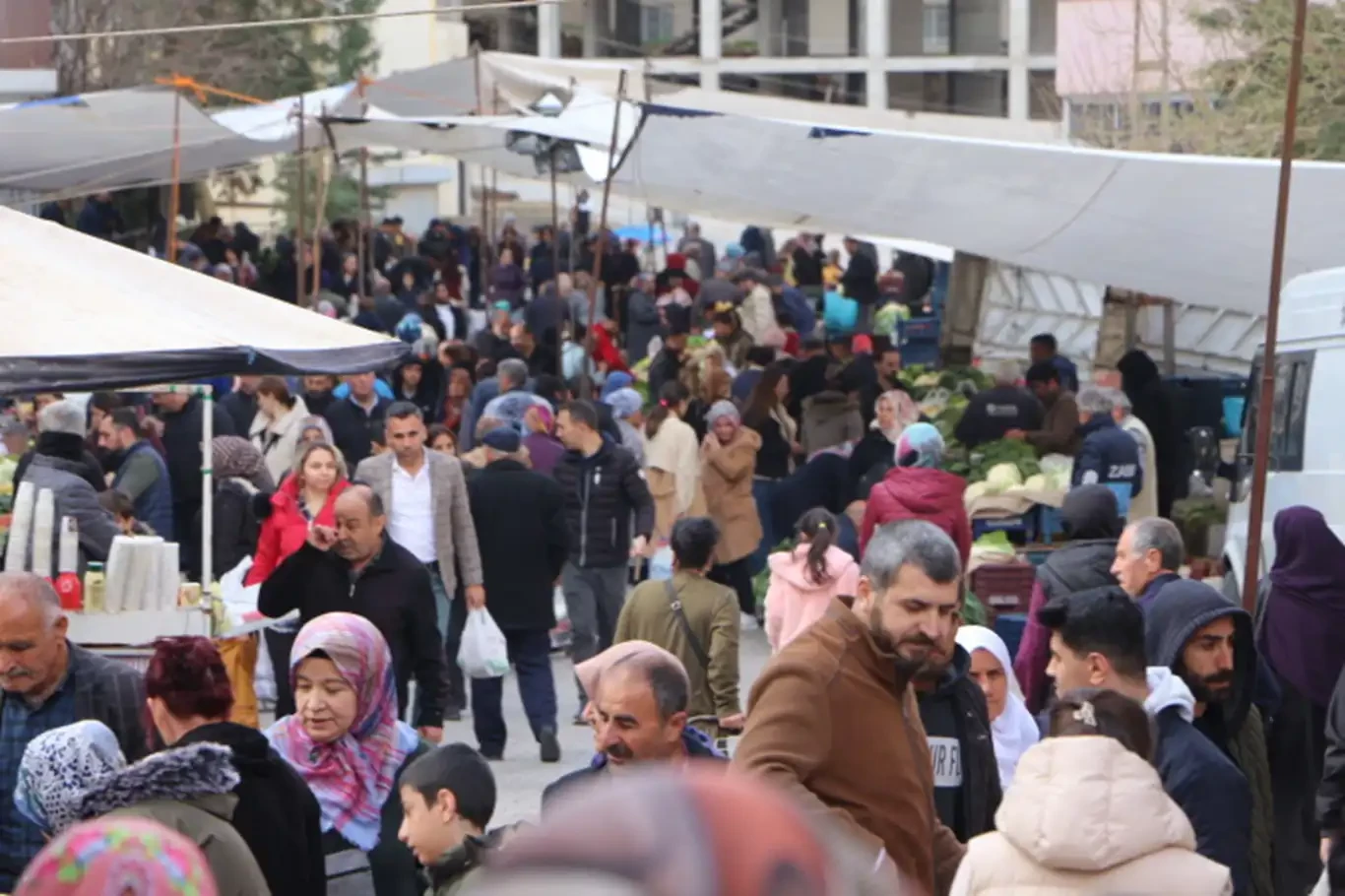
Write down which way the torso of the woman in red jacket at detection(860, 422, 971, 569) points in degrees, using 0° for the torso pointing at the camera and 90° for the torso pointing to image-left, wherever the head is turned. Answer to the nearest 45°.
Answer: approximately 180°

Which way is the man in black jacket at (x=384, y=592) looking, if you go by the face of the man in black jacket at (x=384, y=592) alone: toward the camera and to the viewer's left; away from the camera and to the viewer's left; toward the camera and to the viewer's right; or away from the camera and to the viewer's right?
toward the camera and to the viewer's left

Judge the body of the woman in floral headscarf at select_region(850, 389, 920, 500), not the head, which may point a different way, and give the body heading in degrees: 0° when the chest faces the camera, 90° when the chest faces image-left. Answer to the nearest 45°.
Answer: approximately 45°

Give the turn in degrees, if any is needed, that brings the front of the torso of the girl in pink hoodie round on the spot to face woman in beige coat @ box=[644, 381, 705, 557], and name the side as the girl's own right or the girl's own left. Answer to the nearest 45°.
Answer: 0° — they already face them

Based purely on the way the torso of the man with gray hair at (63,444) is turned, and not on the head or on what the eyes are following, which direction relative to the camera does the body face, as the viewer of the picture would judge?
away from the camera

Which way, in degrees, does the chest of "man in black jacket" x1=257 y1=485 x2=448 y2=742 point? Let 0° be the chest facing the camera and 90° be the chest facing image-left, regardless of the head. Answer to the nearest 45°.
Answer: approximately 45°

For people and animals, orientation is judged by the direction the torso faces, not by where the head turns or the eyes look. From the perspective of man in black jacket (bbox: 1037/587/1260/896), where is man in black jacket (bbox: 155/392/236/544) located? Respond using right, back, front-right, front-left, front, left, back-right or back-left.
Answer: front-right

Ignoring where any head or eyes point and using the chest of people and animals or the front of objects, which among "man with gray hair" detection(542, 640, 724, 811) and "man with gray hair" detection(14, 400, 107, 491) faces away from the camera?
"man with gray hair" detection(14, 400, 107, 491)

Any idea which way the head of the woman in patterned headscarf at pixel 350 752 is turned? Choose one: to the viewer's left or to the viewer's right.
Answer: to the viewer's left

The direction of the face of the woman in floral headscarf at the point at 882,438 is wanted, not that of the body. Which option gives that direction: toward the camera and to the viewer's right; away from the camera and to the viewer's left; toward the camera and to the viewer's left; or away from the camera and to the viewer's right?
toward the camera and to the viewer's left

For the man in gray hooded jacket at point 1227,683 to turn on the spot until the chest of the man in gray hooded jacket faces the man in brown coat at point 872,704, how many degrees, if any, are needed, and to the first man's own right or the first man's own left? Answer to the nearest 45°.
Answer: approximately 45° to the first man's own right

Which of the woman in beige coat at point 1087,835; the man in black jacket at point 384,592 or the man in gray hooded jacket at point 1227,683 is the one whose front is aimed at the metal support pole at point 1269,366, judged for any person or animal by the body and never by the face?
the woman in beige coat

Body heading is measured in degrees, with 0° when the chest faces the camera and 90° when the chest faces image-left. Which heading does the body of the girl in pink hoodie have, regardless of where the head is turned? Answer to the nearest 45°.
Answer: approximately 180°
